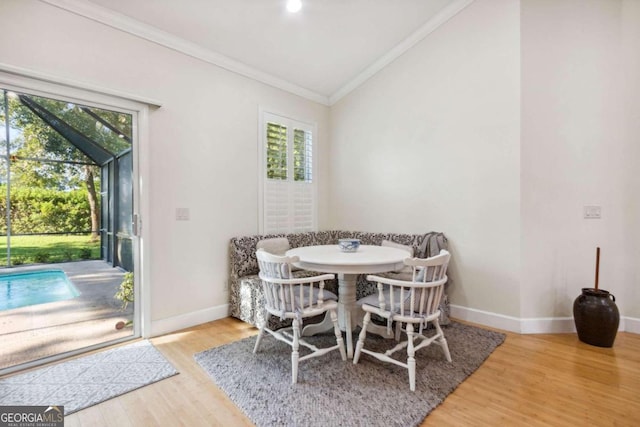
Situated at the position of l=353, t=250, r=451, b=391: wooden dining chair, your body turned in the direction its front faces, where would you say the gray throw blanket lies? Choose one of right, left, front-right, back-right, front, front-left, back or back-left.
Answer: front-right

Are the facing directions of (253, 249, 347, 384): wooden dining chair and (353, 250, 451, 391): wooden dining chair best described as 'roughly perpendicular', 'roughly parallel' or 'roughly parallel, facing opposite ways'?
roughly perpendicular

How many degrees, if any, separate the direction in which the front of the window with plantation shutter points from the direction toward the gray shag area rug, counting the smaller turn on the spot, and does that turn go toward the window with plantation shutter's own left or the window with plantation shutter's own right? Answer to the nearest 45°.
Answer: approximately 45° to the window with plantation shutter's own right

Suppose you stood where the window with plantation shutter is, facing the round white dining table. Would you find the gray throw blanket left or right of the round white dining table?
left

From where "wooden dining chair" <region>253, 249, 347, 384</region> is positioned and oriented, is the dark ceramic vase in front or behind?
in front

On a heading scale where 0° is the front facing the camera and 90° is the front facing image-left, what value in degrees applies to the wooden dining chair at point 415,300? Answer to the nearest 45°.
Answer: approximately 135°

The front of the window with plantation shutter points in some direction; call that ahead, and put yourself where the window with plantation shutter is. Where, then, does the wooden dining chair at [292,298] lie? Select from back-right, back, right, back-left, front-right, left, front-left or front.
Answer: front-right

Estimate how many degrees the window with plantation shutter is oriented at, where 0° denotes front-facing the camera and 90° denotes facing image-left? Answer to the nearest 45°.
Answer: approximately 315°

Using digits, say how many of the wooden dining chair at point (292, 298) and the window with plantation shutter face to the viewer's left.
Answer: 0

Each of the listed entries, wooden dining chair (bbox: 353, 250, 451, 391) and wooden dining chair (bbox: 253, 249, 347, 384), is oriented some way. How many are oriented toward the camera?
0

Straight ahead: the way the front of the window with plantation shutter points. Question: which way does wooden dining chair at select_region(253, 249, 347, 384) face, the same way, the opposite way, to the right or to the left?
to the left

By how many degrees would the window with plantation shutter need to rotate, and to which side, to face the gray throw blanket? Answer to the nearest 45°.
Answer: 0° — it already faces it

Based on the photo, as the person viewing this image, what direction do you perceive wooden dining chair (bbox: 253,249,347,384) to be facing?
facing away from the viewer and to the right of the viewer
